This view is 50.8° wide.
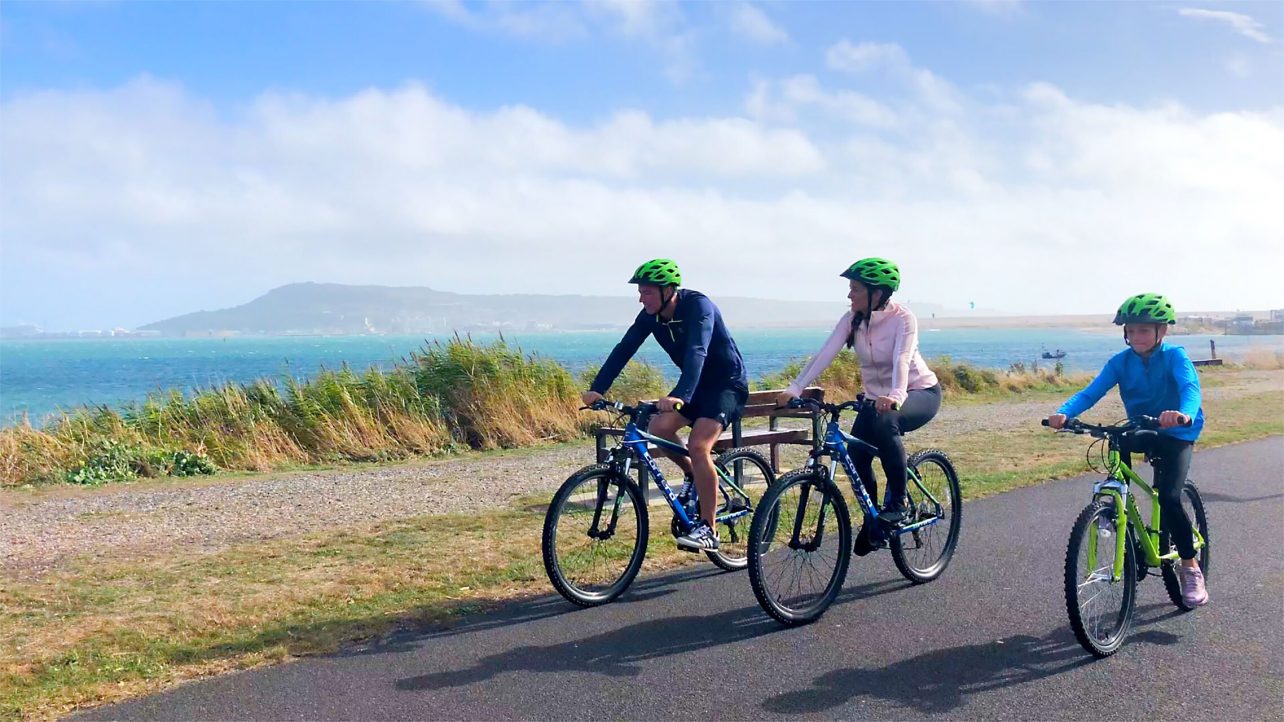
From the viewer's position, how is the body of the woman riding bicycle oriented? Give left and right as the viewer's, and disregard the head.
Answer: facing the viewer and to the left of the viewer

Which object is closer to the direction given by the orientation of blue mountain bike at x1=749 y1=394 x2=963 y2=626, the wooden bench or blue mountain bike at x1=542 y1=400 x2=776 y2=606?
the blue mountain bike

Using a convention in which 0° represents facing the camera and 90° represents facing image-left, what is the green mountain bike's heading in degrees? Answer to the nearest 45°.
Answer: approximately 45°

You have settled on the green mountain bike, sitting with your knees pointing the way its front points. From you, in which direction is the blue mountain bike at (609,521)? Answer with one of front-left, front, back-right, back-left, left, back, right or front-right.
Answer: front-right

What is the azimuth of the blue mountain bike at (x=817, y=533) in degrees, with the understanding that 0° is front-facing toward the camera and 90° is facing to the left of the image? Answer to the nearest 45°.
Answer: approximately 45°

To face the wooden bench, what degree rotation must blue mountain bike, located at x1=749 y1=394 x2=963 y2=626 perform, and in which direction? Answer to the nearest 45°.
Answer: approximately 135° to its right

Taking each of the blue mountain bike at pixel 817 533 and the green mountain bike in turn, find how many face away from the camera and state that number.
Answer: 0

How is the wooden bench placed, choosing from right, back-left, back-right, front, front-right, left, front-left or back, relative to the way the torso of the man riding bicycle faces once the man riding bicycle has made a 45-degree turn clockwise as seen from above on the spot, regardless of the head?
right

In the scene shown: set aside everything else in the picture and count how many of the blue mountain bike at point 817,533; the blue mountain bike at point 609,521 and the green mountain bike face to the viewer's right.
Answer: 0

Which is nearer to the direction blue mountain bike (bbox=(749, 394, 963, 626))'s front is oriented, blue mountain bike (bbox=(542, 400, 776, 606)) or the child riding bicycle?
the blue mountain bike

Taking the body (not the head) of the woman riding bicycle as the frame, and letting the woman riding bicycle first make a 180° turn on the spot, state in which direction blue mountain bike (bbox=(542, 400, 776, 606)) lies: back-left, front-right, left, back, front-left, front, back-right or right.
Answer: back-left

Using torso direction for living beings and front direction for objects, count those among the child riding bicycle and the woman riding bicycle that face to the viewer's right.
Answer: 0
